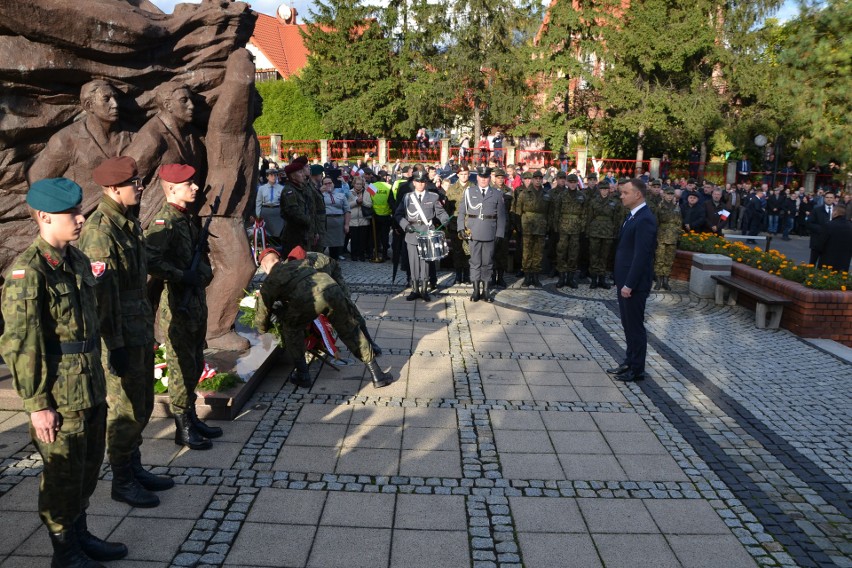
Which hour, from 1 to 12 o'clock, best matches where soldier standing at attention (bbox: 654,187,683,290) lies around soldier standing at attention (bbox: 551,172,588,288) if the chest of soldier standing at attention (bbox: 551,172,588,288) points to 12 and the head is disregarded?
soldier standing at attention (bbox: 654,187,683,290) is roughly at 9 o'clock from soldier standing at attention (bbox: 551,172,588,288).

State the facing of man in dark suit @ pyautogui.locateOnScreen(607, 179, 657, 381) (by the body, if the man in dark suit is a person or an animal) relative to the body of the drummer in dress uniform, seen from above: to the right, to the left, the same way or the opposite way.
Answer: to the right

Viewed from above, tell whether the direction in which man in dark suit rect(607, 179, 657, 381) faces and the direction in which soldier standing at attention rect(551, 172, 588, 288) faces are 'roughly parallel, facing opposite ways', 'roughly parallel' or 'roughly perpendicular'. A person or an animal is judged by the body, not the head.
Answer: roughly perpendicular

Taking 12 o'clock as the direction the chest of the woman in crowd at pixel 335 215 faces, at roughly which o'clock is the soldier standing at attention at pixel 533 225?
The soldier standing at attention is roughly at 10 o'clock from the woman in crowd.

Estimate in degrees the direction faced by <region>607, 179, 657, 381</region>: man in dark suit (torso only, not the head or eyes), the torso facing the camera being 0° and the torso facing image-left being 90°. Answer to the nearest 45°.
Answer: approximately 90°

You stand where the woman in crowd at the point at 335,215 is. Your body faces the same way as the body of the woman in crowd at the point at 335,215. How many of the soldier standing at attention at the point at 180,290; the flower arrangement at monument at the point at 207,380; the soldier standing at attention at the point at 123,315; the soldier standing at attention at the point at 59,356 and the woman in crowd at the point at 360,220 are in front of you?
4

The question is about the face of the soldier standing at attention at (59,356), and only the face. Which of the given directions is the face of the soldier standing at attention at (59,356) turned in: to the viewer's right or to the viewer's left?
to the viewer's right

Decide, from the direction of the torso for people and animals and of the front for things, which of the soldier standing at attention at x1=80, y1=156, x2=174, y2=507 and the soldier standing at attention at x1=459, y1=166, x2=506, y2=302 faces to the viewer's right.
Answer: the soldier standing at attention at x1=80, y1=156, x2=174, y2=507

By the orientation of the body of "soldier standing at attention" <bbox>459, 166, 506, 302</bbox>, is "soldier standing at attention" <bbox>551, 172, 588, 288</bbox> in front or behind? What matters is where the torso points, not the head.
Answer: behind

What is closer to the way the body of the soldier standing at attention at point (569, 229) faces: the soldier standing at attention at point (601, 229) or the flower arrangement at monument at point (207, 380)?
the flower arrangement at monument
